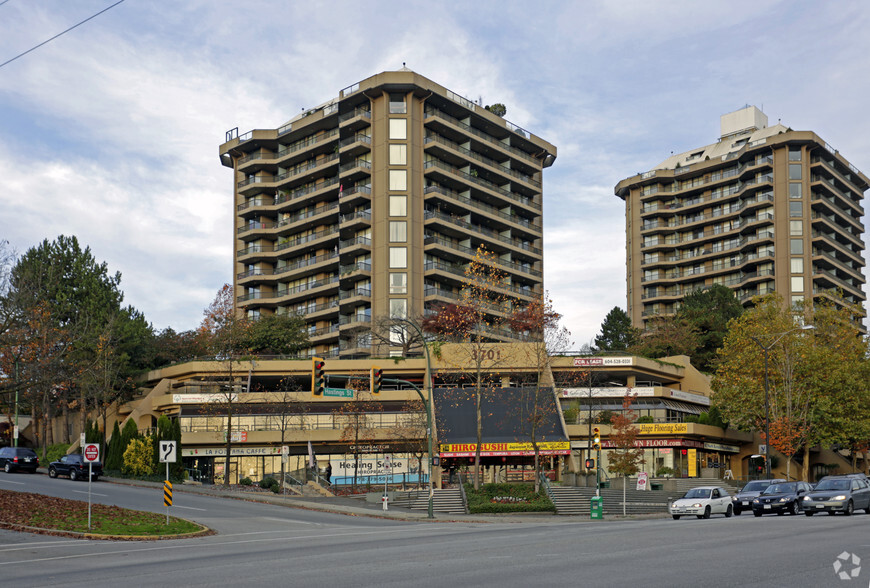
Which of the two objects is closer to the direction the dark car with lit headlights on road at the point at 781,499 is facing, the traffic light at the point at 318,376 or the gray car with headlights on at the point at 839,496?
the traffic light

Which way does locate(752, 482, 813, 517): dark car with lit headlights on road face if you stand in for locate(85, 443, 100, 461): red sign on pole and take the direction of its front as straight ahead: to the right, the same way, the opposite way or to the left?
to the right

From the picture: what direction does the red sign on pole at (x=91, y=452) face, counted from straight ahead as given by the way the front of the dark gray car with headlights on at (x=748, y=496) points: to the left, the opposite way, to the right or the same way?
to the left

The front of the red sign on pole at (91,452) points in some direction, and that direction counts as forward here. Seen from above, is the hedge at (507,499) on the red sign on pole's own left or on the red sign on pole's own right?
on the red sign on pole's own left

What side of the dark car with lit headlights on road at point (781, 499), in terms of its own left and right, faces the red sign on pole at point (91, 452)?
front

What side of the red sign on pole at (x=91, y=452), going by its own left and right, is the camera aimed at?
front

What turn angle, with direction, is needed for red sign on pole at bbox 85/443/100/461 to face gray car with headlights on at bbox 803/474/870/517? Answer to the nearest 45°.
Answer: approximately 90° to its left

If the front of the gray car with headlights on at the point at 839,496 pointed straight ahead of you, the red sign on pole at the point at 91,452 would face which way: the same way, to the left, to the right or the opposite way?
to the left

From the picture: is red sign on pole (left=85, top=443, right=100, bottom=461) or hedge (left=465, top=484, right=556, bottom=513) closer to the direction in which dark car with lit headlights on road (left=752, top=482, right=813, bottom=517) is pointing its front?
the red sign on pole
